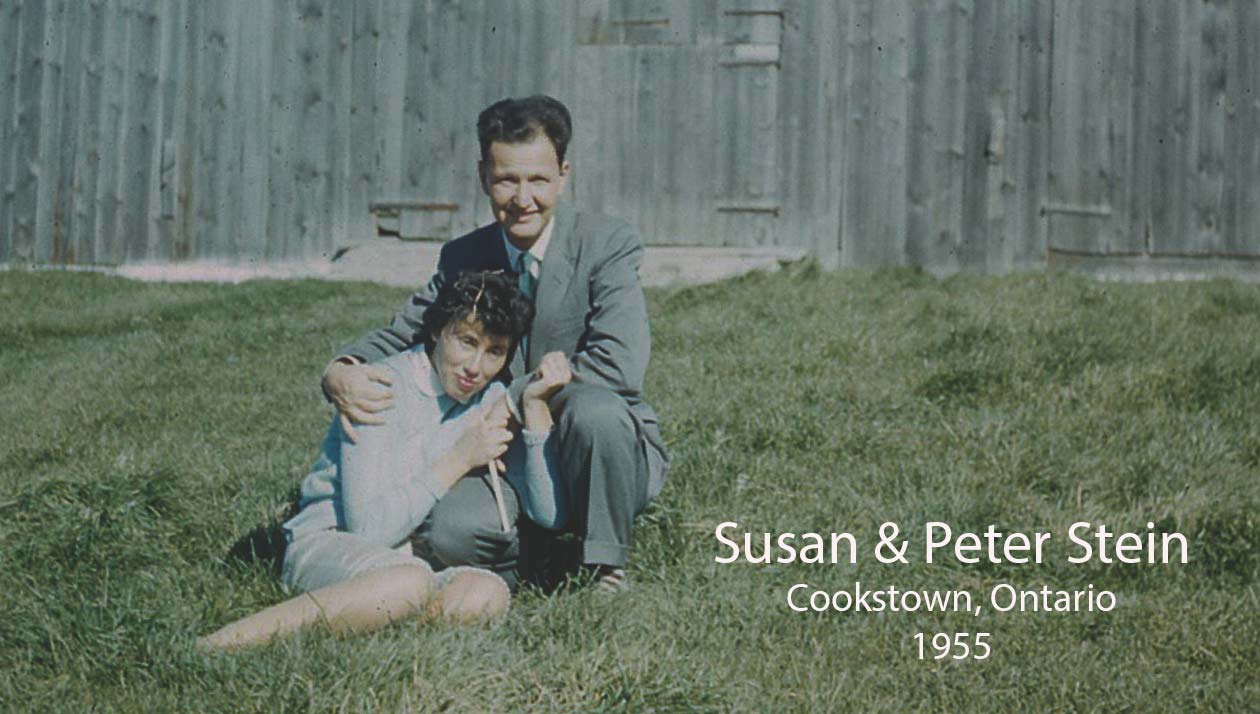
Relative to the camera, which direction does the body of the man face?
toward the camera

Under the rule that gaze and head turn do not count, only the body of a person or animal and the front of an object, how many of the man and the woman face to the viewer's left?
0
